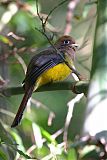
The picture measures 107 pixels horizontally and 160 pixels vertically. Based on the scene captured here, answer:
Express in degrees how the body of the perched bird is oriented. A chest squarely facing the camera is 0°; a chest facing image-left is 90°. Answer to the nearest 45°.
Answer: approximately 270°
